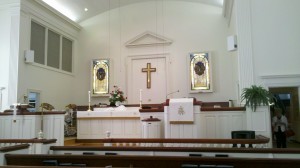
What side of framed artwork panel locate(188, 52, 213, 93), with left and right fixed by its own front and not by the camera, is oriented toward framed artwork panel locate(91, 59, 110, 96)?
right

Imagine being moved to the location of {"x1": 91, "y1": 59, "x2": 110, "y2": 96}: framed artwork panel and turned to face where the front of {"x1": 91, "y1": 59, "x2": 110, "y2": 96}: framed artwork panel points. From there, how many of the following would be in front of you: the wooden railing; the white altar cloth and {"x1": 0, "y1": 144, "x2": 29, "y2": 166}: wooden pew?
3

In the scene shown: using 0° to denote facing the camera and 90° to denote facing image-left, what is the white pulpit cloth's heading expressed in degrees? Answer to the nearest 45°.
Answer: approximately 0°

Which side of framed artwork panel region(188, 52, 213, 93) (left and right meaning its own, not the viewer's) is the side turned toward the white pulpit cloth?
front

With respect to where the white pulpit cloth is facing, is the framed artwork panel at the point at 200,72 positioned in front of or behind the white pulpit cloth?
behind

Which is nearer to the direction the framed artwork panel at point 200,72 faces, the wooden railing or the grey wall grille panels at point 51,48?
the wooden railing

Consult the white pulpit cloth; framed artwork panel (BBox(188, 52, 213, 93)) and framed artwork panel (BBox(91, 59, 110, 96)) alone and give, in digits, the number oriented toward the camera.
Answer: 3

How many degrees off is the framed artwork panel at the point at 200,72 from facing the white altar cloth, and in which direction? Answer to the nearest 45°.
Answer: approximately 45° to its right

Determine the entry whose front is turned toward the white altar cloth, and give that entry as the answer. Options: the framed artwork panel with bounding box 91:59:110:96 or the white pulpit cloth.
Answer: the framed artwork panel

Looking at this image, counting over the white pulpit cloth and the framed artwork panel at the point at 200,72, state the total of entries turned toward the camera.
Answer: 2

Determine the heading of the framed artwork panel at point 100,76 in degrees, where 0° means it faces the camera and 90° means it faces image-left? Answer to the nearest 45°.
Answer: approximately 0°

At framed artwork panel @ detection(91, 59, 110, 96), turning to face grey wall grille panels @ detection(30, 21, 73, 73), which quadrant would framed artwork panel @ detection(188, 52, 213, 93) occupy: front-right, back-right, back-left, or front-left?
back-left

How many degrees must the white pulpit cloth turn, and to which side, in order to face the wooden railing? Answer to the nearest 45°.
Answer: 0° — it already faces it
